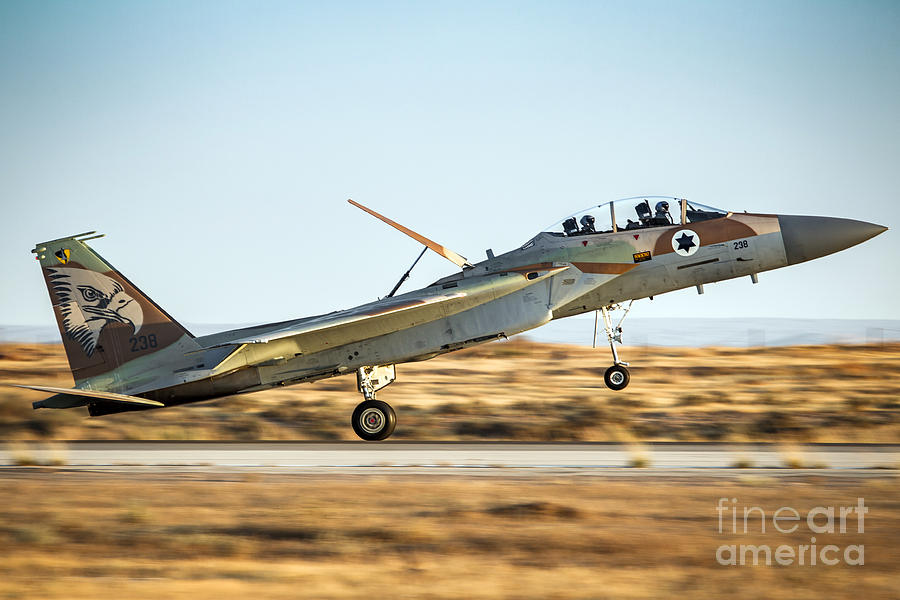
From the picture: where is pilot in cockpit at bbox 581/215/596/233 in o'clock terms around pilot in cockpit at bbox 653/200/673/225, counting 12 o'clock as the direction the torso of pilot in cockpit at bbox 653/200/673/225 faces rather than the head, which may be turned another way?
pilot in cockpit at bbox 581/215/596/233 is roughly at 6 o'clock from pilot in cockpit at bbox 653/200/673/225.

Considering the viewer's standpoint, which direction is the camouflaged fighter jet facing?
facing to the right of the viewer

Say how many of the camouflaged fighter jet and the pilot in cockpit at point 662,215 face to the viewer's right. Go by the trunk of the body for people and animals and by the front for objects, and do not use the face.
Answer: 2

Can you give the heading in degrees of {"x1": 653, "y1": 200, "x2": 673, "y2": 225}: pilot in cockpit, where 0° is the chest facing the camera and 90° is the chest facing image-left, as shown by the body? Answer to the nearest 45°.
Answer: approximately 270°
